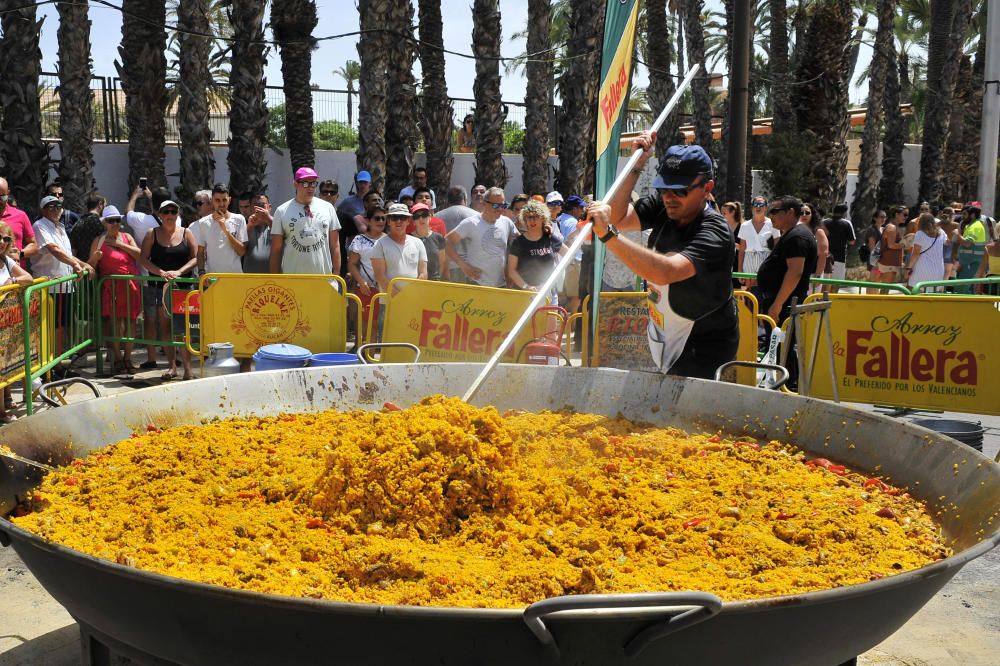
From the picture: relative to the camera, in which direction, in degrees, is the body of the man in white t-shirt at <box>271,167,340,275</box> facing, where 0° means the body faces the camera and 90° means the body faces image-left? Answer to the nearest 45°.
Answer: approximately 0°

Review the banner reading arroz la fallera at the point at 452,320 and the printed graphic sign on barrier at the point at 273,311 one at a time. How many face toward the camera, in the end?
2

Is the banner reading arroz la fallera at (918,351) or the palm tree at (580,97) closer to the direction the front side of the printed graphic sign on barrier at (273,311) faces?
the banner reading arroz la fallera

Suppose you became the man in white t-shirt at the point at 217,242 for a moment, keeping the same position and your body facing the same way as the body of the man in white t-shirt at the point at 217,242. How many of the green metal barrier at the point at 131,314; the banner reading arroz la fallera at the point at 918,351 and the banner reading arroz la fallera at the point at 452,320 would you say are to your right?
1
